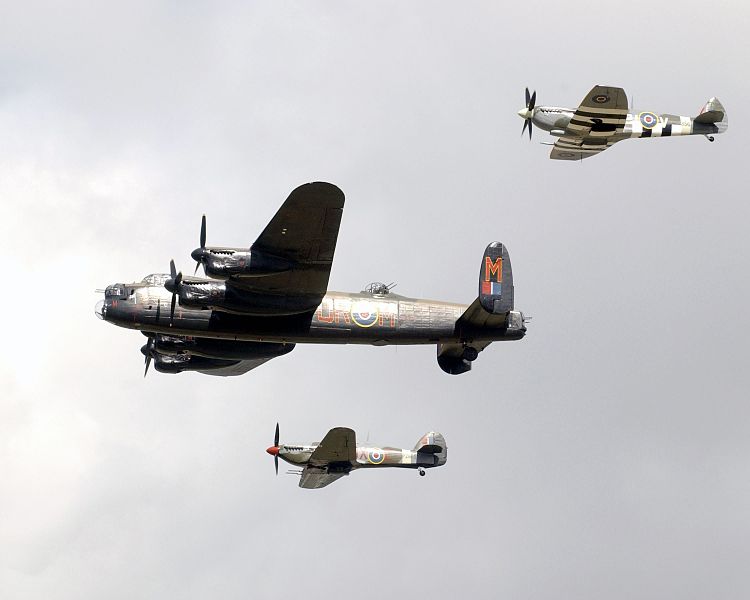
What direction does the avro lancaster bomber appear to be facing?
to the viewer's left
